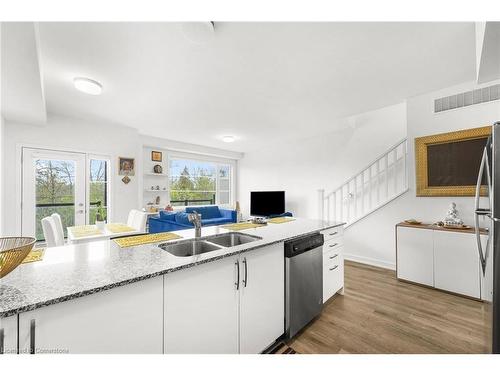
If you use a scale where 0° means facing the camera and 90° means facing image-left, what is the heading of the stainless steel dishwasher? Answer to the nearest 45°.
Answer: approximately 315°

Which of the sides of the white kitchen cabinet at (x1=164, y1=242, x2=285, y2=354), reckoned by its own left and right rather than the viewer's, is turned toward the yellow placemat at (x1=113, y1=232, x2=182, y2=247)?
back

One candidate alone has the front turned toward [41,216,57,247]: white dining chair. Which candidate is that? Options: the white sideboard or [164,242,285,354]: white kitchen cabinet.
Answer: the white sideboard

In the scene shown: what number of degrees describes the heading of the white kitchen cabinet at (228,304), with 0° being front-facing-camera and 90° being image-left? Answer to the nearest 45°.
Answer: approximately 315°

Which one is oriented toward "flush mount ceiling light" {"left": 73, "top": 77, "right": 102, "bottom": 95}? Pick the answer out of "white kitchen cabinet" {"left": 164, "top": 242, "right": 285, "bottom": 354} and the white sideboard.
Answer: the white sideboard

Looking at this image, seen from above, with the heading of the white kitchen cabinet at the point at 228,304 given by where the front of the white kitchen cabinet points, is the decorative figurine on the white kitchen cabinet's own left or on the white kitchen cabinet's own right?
on the white kitchen cabinet's own left

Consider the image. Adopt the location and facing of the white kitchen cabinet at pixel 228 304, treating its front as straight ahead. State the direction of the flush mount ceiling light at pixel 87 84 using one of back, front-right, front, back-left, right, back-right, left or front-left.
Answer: back
